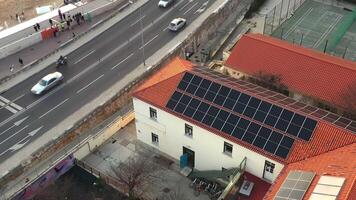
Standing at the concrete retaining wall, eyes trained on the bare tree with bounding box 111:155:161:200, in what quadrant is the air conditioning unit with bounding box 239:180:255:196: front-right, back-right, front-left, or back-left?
front-left

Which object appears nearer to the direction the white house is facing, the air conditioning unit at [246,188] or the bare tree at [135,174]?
the bare tree

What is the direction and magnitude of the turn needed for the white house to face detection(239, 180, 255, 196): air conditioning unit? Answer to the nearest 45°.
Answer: approximately 90° to its left

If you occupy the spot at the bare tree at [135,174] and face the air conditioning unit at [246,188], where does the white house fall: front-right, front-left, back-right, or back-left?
front-left

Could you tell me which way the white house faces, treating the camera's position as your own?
facing the viewer and to the left of the viewer

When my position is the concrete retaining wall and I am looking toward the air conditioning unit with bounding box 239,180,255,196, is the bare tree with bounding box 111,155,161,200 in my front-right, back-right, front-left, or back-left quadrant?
front-right

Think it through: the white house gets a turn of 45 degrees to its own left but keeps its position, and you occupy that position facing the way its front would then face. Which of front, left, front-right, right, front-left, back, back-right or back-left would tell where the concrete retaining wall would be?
right
